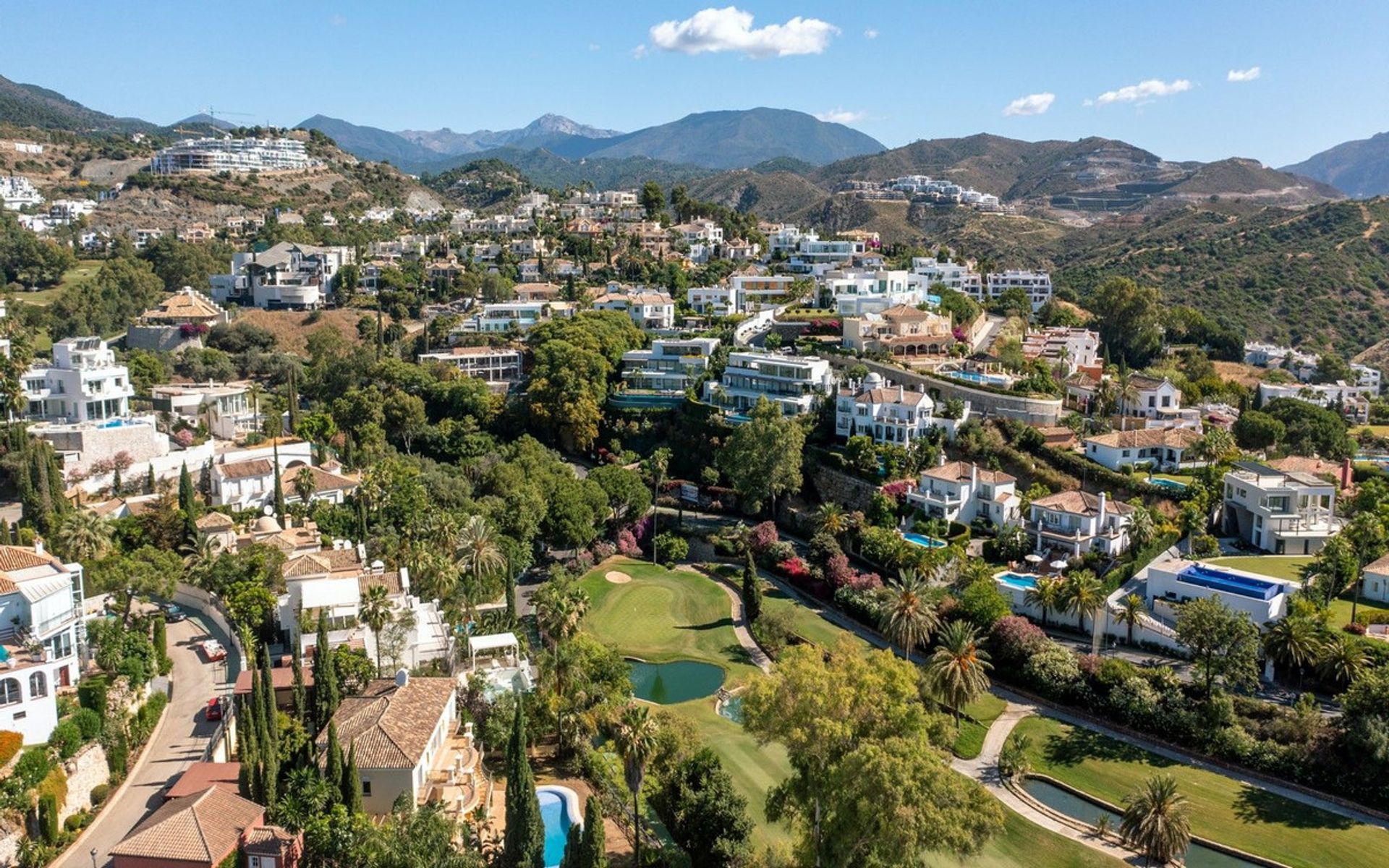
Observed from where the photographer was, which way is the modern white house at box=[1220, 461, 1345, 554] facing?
facing the viewer

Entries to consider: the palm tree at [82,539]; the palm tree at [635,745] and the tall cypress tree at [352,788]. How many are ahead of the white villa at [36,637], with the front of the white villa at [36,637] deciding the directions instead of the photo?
2

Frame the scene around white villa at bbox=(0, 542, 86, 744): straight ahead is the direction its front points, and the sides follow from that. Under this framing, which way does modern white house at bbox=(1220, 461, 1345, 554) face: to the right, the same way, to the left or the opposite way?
to the right

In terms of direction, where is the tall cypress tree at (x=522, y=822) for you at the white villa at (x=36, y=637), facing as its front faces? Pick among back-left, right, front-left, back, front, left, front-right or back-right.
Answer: front

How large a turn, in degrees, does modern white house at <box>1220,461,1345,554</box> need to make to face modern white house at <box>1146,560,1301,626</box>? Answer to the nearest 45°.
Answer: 0° — it already faces it

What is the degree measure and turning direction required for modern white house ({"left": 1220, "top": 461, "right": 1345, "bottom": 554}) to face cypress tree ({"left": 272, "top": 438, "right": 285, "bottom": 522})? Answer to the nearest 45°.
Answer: approximately 45° to its right

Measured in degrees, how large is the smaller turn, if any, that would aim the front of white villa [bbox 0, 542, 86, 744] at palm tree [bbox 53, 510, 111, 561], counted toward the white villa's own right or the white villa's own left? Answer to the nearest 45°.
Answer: approximately 135° to the white villa's own left

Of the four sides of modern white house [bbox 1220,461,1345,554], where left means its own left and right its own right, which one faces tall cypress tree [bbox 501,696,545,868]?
front

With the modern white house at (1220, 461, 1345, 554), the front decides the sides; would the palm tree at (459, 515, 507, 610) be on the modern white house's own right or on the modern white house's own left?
on the modern white house's own right

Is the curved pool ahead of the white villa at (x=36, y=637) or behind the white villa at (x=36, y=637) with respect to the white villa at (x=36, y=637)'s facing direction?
ahead

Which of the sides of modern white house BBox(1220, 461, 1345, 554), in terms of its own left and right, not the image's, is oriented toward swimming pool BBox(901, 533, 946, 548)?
right

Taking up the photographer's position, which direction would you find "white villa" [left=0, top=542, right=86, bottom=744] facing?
facing the viewer and to the right of the viewer

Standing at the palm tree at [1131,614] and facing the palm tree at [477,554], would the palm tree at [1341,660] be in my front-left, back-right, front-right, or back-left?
back-left

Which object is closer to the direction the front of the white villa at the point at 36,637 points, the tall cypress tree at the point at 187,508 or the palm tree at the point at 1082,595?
the palm tree

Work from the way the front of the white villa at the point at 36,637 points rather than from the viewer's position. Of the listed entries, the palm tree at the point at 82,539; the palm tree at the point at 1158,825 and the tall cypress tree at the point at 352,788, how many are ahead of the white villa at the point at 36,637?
2

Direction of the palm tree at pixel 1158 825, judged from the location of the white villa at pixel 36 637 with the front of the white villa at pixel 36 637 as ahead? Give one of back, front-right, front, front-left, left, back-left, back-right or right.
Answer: front

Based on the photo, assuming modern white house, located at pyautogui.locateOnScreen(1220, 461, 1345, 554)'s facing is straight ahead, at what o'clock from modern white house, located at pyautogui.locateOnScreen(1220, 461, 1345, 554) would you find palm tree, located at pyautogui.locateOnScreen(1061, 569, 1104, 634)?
The palm tree is roughly at 1 o'clock from the modern white house.

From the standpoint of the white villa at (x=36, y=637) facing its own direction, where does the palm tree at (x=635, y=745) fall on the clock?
The palm tree is roughly at 12 o'clock from the white villa.

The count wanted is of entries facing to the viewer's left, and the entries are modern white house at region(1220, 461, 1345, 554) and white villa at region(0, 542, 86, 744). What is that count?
0

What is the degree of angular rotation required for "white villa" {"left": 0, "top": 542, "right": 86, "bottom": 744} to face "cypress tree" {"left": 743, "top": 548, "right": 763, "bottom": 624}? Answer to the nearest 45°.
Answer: approximately 45° to its left

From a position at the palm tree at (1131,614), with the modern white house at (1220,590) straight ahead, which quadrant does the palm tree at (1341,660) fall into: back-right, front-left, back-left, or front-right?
front-right
